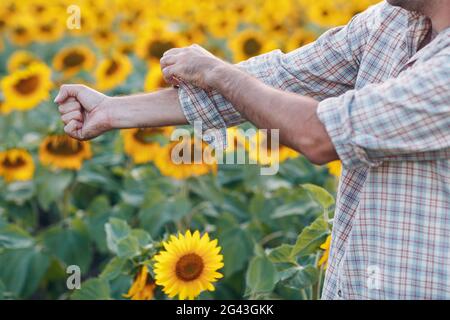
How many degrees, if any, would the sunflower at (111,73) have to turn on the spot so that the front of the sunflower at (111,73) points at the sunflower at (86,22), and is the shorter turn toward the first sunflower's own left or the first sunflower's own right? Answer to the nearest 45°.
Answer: approximately 180°

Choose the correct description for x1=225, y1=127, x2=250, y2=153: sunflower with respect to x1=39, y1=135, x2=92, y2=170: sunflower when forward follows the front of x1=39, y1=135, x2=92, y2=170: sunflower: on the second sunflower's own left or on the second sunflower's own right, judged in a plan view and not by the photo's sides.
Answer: on the second sunflower's own left

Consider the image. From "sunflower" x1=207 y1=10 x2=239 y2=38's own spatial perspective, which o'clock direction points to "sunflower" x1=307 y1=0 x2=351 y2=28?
"sunflower" x1=307 y1=0 x2=351 y2=28 is roughly at 9 o'clock from "sunflower" x1=207 y1=10 x2=239 y2=38.

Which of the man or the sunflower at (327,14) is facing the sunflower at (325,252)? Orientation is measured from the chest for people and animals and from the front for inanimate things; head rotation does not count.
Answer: the sunflower at (327,14)

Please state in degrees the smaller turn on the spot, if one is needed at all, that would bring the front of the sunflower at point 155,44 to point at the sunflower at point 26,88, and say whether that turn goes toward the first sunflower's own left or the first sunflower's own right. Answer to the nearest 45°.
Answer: approximately 45° to the first sunflower's own right

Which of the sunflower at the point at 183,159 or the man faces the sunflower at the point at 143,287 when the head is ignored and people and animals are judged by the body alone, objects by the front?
the sunflower at the point at 183,159

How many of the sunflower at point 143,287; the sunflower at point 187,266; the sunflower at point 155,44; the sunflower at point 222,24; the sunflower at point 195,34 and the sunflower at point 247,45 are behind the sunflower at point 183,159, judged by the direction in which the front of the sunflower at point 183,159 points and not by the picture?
4

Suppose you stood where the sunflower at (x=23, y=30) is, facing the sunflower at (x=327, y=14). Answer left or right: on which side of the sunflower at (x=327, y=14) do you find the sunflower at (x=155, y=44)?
right
